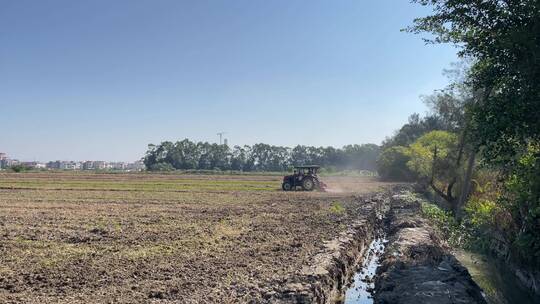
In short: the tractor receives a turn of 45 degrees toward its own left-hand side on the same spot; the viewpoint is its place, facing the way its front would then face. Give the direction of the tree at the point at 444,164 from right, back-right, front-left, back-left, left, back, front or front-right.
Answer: left

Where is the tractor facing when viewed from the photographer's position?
facing to the left of the viewer

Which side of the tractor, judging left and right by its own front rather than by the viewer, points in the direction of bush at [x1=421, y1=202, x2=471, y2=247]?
left

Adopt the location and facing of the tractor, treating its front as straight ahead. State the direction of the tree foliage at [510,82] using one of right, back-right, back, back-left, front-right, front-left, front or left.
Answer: left
